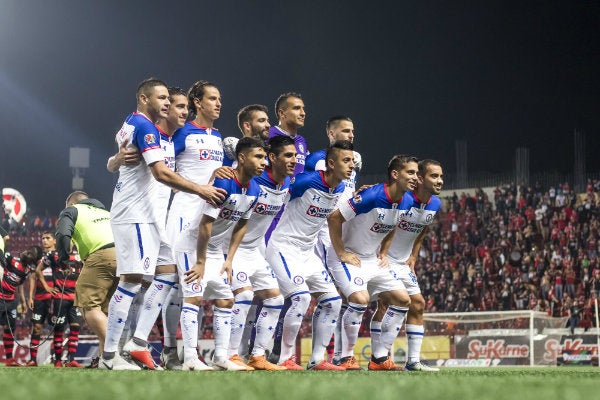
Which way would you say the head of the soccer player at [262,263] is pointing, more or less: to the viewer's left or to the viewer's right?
to the viewer's right

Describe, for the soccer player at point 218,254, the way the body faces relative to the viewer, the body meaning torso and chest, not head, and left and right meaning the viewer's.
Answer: facing the viewer and to the right of the viewer

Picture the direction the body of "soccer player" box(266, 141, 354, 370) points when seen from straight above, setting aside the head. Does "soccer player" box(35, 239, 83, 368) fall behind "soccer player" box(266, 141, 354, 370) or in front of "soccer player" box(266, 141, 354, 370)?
behind

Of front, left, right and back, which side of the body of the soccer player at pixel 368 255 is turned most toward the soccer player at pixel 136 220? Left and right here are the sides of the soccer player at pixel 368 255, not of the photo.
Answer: right

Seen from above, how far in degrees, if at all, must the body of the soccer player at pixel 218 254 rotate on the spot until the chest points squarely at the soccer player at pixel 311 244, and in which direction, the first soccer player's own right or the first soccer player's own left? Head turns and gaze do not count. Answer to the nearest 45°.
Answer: approximately 90° to the first soccer player's own left

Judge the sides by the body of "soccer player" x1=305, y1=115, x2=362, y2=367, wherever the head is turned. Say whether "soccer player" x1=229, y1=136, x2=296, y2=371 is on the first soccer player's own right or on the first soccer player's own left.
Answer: on the first soccer player's own right

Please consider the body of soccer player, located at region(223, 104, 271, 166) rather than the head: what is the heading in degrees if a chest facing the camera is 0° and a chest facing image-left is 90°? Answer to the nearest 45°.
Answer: approximately 315°

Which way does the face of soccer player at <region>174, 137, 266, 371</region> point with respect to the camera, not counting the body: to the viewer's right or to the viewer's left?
to the viewer's right
